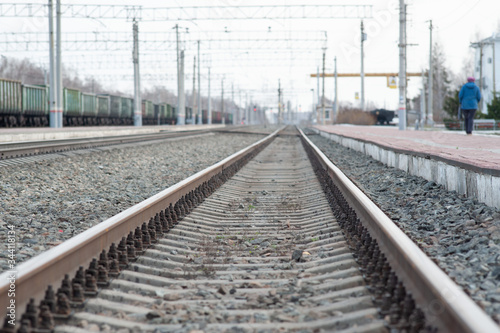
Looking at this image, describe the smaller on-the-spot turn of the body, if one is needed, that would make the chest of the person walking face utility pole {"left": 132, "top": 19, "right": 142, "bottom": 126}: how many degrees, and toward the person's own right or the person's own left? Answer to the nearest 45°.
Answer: approximately 45° to the person's own left

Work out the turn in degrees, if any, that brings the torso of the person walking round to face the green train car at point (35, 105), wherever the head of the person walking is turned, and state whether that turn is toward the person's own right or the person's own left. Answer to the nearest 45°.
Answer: approximately 45° to the person's own left

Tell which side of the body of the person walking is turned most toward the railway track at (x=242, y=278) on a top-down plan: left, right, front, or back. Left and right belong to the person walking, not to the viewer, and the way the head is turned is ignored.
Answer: back

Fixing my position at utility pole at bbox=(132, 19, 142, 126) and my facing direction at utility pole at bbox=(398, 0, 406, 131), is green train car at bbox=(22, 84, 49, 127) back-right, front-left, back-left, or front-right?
back-right

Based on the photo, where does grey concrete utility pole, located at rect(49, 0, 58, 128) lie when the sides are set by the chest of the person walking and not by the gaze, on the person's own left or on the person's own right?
on the person's own left

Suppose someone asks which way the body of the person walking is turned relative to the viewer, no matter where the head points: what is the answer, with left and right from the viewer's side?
facing away from the viewer
